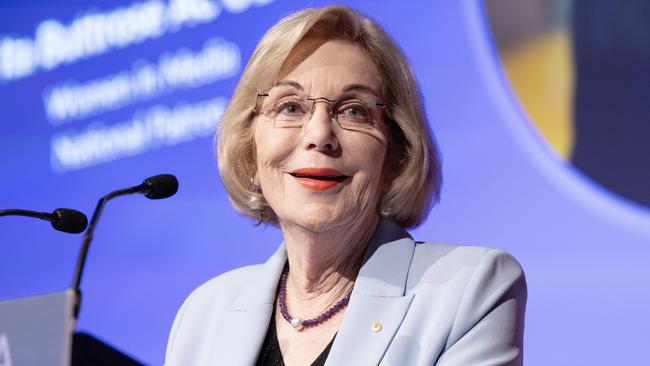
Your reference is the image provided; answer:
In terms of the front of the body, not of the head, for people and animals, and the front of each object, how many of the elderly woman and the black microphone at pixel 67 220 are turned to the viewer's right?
1

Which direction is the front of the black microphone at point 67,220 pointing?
to the viewer's right

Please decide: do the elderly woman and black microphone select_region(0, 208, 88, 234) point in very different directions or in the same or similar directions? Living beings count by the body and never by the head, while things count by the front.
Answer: very different directions

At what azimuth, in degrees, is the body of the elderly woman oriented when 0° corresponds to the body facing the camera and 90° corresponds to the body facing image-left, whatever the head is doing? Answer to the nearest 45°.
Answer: approximately 45°

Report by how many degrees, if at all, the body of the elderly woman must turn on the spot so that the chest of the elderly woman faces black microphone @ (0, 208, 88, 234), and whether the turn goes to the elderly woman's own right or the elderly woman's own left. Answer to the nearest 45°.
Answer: approximately 45° to the elderly woman's own right

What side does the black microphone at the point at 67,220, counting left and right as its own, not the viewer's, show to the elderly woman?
front
